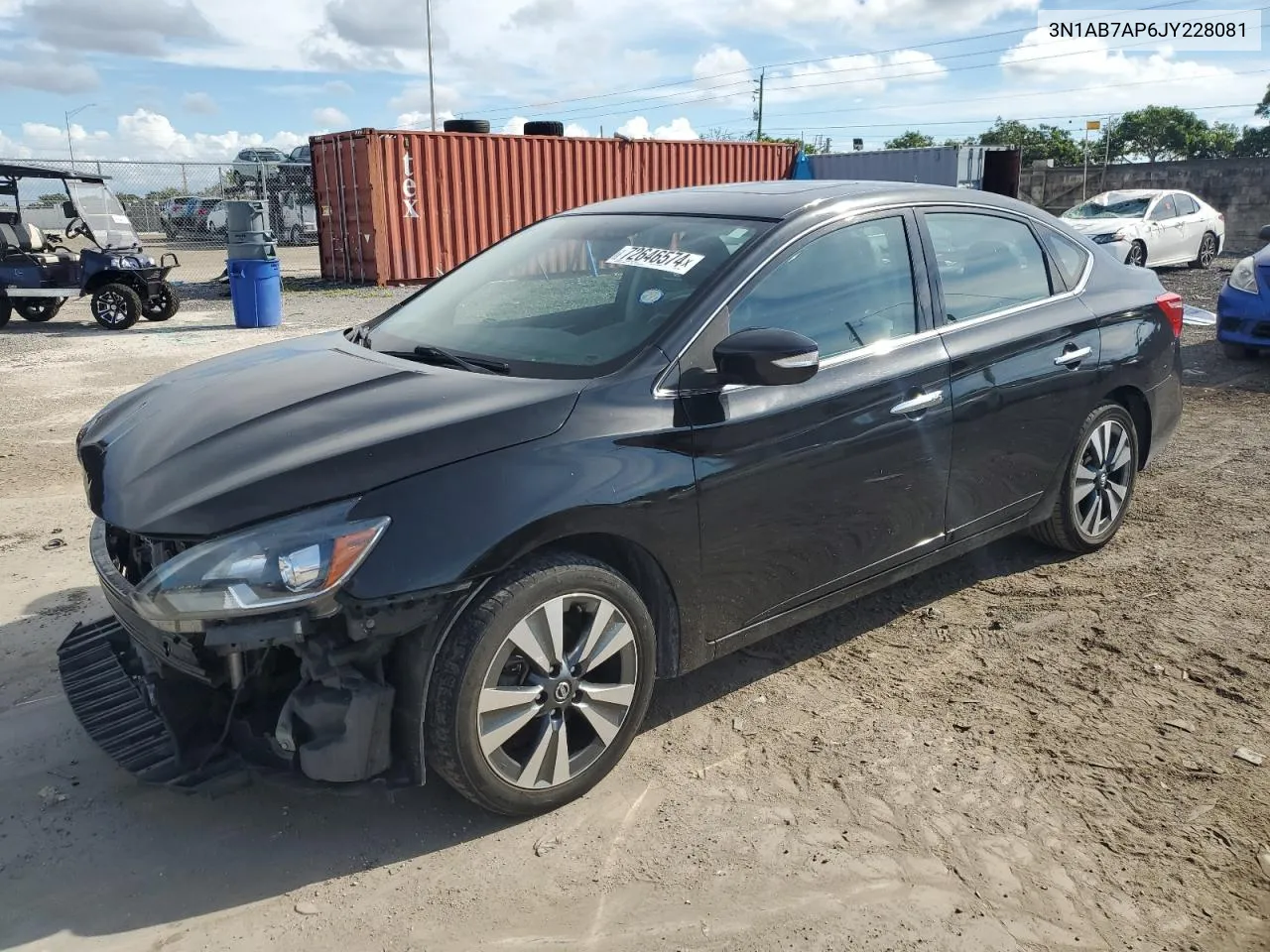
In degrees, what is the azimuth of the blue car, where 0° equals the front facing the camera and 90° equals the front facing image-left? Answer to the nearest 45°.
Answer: approximately 45°

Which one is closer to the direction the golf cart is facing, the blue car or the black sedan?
the blue car

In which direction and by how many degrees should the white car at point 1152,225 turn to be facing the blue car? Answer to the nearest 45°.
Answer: approximately 45° to its left

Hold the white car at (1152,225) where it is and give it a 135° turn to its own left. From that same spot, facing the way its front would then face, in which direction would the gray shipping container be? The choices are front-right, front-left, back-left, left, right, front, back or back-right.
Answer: back-left

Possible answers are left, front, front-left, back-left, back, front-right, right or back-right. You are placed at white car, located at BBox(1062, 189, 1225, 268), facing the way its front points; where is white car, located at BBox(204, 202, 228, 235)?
front-right

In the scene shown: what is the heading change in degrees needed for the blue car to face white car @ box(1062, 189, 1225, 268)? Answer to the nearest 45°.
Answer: approximately 135° to its right

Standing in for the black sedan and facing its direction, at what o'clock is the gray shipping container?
The gray shipping container is roughly at 5 o'clock from the black sedan.

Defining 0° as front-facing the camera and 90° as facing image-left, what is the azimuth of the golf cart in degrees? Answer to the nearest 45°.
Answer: approximately 315°

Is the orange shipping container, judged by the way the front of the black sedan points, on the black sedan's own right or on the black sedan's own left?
on the black sedan's own right

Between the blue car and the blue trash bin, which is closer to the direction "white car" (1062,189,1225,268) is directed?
the blue trash bin

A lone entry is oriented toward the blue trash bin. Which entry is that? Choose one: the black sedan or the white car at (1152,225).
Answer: the white car

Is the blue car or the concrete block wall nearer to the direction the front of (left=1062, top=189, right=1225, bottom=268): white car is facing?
the blue car

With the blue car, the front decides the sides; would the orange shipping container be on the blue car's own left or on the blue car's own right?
on the blue car's own right

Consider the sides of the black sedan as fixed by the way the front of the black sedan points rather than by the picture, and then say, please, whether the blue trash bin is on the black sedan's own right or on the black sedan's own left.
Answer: on the black sedan's own right

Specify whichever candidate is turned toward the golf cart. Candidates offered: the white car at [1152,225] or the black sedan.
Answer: the white car
